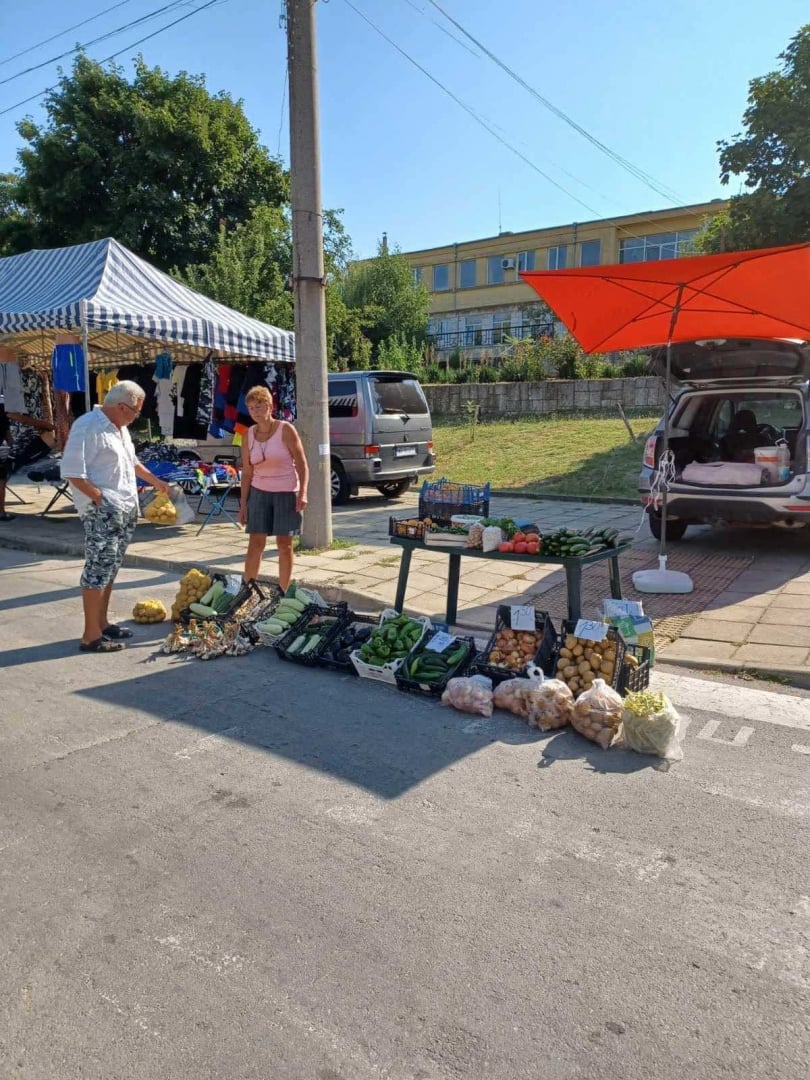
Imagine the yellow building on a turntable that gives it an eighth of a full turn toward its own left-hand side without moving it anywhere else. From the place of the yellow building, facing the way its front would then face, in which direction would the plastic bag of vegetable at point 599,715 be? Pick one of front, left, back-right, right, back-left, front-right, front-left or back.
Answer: front

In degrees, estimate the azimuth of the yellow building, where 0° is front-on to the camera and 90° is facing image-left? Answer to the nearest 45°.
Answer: approximately 45°

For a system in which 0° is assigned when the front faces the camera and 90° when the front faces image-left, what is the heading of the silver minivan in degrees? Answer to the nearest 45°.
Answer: approximately 135°

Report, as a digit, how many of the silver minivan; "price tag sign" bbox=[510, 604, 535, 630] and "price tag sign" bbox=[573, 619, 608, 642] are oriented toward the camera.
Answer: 2

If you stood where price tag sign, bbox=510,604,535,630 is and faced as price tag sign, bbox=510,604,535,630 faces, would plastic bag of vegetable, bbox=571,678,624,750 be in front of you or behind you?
in front

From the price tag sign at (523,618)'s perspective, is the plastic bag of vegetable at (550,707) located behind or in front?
in front

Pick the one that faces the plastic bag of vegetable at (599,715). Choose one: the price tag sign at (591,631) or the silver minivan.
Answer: the price tag sign

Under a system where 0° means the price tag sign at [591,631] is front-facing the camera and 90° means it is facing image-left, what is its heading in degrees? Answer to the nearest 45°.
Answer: approximately 0°

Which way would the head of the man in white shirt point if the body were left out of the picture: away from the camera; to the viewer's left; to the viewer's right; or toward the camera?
to the viewer's right

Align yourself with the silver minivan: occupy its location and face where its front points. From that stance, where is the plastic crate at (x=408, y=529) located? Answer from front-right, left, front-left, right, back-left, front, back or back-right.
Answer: back-left

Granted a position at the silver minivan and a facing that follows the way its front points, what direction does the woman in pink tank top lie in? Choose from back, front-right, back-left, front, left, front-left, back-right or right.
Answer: back-left

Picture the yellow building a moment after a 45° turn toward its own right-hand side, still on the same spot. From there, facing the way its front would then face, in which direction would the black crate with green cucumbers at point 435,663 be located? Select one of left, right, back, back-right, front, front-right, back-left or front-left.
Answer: left

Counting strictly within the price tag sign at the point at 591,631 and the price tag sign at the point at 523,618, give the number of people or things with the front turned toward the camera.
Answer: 2
